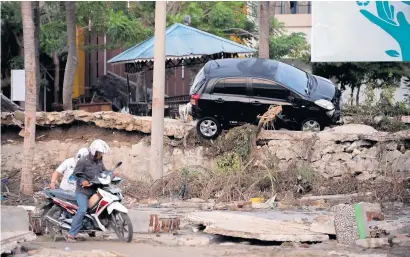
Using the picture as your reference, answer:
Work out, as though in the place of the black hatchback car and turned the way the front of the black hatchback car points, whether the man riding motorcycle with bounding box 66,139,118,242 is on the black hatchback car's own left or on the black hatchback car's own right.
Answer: on the black hatchback car's own right

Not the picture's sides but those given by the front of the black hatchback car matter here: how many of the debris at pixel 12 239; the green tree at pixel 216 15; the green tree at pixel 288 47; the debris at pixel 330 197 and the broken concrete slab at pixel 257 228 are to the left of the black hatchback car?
2

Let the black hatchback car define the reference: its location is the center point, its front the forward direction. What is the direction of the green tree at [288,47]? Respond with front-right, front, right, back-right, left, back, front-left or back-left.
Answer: left

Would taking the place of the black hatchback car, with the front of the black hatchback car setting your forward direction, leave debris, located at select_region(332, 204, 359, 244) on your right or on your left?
on your right

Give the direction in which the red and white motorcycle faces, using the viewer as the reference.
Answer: facing the viewer and to the right of the viewer

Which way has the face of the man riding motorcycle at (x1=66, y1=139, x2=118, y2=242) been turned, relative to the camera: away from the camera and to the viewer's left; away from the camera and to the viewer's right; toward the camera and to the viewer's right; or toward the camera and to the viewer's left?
toward the camera and to the viewer's right

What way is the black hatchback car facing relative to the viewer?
to the viewer's right

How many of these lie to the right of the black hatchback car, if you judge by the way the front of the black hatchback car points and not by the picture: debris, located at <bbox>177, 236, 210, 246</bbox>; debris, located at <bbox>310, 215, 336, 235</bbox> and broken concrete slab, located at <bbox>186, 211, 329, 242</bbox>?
3

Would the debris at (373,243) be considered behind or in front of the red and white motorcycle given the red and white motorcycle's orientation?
in front

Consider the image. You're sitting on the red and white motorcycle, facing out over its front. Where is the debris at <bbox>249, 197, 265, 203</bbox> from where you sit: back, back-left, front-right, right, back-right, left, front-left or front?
left

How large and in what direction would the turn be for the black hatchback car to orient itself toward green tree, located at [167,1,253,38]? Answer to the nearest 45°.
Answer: approximately 90° to its left

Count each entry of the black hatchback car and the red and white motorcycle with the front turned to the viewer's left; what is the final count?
0

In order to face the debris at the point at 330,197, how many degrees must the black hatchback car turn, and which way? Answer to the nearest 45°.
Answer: approximately 45° to its right
